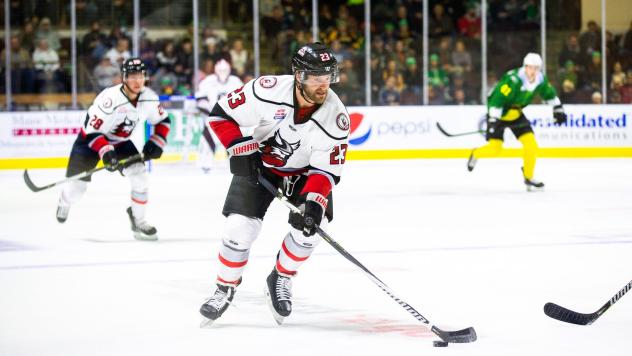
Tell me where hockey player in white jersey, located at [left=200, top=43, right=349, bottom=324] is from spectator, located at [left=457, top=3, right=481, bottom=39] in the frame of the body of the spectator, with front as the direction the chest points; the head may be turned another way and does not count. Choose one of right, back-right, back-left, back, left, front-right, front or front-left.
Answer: front

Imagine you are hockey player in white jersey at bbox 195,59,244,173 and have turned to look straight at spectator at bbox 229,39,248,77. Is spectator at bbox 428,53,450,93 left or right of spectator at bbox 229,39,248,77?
right

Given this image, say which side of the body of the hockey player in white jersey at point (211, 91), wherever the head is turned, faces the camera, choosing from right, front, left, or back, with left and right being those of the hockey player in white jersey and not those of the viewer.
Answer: front

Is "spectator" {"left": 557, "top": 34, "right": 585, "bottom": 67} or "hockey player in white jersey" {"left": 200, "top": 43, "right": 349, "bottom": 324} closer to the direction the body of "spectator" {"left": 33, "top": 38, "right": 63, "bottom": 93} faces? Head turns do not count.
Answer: the hockey player in white jersey

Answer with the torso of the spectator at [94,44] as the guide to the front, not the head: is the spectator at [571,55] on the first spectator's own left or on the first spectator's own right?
on the first spectator's own left

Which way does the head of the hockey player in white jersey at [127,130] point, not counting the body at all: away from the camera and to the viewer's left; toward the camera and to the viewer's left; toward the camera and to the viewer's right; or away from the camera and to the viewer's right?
toward the camera and to the viewer's right

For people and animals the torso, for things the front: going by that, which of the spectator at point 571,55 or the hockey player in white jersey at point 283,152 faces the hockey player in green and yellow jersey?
the spectator

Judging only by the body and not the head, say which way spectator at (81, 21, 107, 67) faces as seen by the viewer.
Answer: toward the camera

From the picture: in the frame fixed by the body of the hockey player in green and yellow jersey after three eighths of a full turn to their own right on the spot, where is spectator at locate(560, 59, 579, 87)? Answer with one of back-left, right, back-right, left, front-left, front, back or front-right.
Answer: right

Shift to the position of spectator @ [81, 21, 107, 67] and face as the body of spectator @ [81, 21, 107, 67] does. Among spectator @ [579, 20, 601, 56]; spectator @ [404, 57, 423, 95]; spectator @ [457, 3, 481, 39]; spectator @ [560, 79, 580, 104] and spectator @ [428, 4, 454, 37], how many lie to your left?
5

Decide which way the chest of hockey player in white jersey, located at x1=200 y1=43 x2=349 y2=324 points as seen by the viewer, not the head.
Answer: toward the camera

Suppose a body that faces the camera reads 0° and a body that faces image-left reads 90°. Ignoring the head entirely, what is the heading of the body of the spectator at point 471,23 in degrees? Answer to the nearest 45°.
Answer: approximately 0°

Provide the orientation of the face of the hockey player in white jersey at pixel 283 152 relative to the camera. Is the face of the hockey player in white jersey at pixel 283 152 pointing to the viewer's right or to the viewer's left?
to the viewer's right
